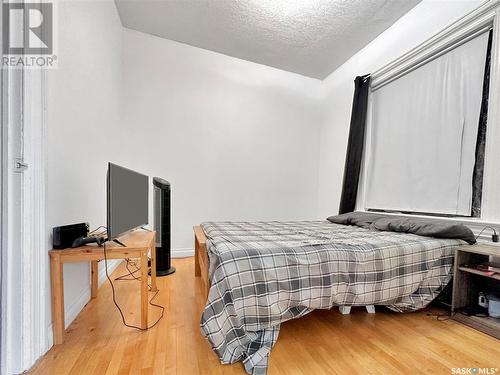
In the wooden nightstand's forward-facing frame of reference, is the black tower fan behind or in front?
in front

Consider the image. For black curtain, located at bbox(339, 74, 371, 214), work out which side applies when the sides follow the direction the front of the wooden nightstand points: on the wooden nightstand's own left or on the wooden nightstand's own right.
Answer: on the wooden nightstand's own right

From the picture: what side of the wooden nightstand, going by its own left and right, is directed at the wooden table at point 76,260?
front

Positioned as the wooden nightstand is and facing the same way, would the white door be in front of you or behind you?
in front

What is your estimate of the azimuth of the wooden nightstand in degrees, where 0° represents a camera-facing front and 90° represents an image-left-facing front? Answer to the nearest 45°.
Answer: approximately 45°

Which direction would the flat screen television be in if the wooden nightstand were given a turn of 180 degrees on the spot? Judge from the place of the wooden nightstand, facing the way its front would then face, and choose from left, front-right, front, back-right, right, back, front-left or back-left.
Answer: back
